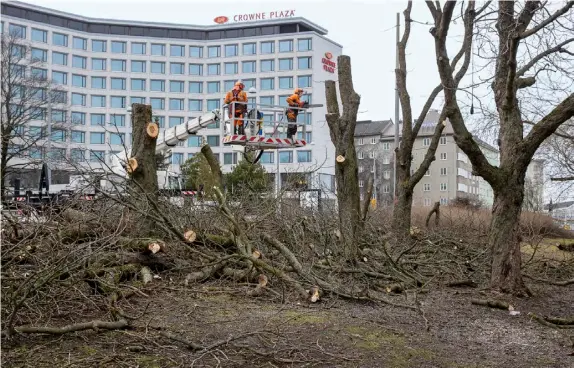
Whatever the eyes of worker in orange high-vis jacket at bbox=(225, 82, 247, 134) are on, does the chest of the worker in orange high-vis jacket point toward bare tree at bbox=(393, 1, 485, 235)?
no

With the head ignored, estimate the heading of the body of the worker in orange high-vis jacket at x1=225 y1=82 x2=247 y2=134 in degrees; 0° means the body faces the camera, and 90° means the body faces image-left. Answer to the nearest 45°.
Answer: approximately 0°

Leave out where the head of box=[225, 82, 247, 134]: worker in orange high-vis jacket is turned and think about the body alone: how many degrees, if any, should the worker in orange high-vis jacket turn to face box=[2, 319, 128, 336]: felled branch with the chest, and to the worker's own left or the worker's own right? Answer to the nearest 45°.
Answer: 0° — they already face it

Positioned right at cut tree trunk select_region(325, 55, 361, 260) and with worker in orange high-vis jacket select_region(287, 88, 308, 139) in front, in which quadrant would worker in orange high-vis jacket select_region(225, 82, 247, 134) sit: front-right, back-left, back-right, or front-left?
front-left

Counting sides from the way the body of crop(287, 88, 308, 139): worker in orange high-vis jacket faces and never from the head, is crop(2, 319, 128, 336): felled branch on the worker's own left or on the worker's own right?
on the worker's own right

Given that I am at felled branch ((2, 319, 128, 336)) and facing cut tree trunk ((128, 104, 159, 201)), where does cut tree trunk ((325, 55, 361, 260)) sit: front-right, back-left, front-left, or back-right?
front-right

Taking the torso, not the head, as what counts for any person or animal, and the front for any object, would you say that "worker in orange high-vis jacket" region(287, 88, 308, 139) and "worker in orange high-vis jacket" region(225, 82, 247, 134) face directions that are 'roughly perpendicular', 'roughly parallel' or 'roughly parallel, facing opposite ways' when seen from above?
roughly perpendicular
